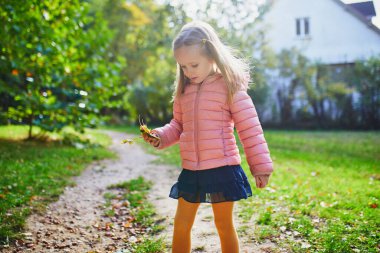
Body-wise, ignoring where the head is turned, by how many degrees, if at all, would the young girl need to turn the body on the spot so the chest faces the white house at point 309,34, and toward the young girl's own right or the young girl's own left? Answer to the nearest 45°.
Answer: approximately 135° to the young girl's own right

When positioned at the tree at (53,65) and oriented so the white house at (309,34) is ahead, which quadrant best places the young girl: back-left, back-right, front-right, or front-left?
back-right

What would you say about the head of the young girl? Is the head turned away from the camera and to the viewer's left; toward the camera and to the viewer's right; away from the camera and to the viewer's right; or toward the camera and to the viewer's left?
toward the camera and to the viewer's left

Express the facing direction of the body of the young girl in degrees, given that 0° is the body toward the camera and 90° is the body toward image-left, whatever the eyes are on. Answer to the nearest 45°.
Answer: approximately 45°

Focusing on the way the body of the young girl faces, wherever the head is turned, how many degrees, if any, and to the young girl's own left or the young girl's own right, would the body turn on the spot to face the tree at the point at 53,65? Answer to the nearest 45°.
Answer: approximately 90° to the young girl's own right
